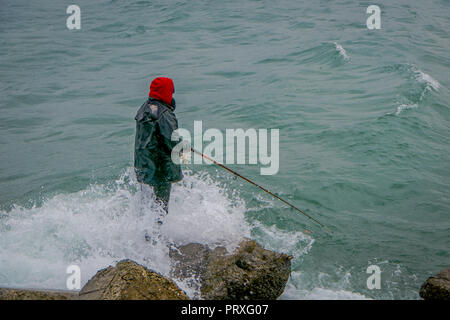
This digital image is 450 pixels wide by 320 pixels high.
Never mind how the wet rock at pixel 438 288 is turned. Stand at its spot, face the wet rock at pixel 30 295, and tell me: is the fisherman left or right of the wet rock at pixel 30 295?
right

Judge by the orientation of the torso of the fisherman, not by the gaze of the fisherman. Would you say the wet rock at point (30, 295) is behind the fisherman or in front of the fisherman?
behind

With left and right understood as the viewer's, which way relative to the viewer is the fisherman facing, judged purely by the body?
facing away from the viewer and to the right of the viewer

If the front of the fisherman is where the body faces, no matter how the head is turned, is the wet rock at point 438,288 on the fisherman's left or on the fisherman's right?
on the fisherman's right

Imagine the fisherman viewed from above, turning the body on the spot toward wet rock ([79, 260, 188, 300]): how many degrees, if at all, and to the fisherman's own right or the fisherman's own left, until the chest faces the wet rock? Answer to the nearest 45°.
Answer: approximately 135° to the fisherman's own right

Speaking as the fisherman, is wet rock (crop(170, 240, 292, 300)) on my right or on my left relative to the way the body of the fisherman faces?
on my right

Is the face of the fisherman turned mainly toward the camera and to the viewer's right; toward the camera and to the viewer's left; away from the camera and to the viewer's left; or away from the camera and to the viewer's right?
away from the camera and to the viewer's right
